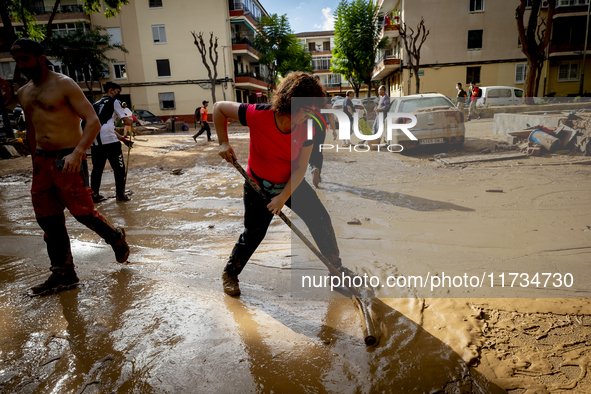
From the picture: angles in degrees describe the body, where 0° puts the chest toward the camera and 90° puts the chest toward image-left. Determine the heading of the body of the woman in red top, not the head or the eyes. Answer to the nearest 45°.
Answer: approximately 315°

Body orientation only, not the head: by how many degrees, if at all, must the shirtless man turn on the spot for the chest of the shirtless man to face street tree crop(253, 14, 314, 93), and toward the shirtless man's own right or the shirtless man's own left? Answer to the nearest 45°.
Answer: approximately 180°

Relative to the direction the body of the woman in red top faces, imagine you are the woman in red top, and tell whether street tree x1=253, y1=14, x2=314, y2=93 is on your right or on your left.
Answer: on your left

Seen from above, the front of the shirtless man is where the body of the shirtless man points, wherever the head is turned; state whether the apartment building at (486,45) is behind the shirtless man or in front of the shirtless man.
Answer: behind

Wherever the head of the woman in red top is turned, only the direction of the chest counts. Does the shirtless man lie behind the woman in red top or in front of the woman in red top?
behind

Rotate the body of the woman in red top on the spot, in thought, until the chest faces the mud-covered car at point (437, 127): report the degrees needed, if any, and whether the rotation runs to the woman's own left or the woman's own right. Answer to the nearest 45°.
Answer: approximately 90° to the woman's own left
